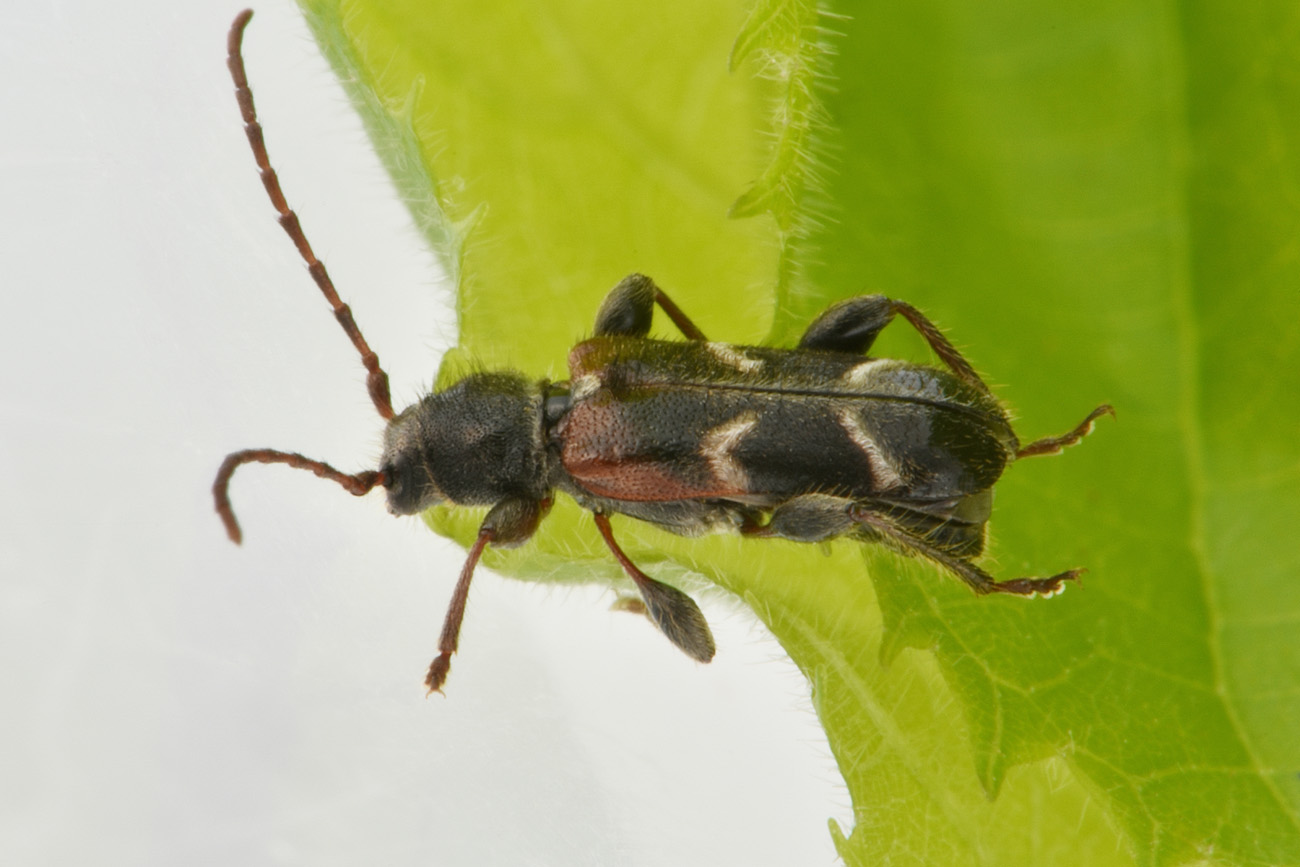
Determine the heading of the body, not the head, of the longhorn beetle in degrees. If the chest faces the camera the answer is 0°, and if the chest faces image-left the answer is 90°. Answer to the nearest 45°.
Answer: approximately 90°
